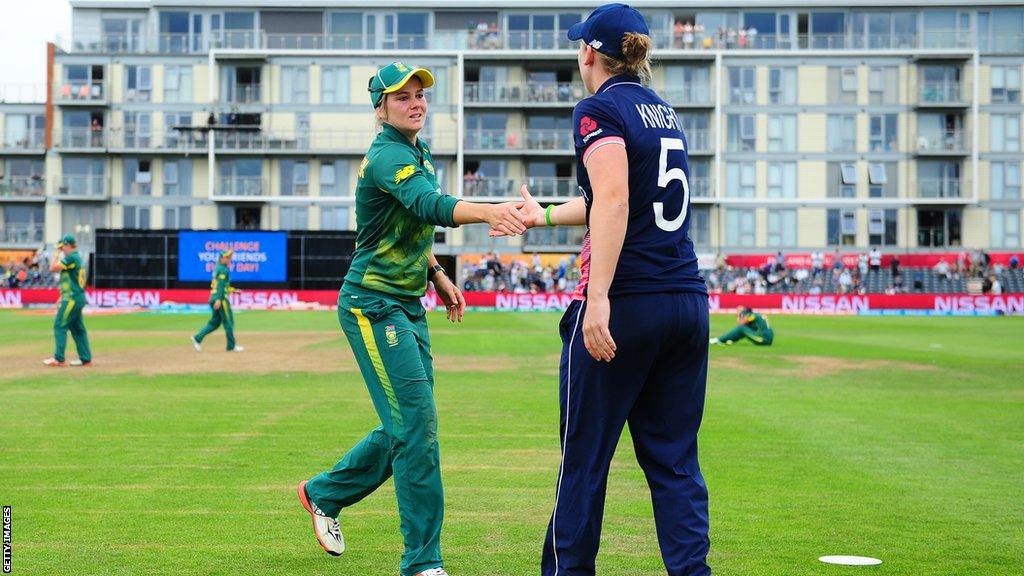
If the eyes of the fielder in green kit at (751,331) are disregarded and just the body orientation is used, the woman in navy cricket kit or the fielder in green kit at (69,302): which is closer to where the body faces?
the fielder in green kit

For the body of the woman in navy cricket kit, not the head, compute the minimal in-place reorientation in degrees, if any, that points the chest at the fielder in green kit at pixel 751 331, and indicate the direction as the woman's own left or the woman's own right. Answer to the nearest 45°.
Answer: approximately 45° to the woman's own right

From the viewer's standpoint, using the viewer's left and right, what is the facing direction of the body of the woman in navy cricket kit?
facing away from the viewer and to the left of the viewer

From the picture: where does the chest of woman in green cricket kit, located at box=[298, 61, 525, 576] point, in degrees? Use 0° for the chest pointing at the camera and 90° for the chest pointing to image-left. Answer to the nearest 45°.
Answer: approximately 315°

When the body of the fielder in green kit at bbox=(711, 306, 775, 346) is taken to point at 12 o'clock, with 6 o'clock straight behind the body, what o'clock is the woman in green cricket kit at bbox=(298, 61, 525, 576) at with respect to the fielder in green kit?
The woman in green cricket kit is roughly at 9 o'clock from the fielder in green kit.

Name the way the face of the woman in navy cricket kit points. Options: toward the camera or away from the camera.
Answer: away from the camera

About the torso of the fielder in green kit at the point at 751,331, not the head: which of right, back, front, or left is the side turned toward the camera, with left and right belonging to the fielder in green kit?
left

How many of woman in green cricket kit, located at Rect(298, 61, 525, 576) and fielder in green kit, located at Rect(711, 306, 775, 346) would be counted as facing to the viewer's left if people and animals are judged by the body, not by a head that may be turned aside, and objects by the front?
1

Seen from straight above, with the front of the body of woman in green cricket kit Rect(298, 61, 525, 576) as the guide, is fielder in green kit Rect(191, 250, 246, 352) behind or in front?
behind

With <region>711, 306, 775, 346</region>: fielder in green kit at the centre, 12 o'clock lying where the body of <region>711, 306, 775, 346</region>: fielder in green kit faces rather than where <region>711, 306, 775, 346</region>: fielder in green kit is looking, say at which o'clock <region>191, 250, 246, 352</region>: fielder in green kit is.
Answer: <region>191, 250, 246, 352</region>: fielder in green kit is roughly at 11 o'clock from <region>711, 306, 775, 346</region>: fielder in green kit.

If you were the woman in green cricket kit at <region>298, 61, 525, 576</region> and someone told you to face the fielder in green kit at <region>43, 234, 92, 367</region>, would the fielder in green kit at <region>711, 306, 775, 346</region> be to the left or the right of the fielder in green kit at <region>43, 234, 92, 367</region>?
right

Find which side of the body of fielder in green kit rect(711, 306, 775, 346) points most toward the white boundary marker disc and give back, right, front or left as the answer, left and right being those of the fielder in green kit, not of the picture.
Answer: left

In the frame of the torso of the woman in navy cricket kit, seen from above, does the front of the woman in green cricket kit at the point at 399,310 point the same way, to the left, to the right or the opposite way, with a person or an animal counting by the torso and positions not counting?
the opposite way

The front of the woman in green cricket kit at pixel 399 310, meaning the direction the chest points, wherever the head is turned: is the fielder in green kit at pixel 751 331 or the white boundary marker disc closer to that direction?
the white boundary marker disc
